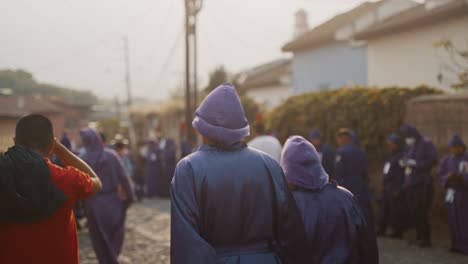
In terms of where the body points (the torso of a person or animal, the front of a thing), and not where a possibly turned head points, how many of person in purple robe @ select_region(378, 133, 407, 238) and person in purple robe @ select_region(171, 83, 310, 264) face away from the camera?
1

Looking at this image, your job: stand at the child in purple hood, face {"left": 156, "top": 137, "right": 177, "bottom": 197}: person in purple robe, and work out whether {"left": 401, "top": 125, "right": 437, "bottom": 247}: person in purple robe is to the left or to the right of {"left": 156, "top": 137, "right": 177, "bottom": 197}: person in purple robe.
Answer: right

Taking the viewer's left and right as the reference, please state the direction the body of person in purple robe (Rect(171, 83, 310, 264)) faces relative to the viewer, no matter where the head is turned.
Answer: facing away from the viewer

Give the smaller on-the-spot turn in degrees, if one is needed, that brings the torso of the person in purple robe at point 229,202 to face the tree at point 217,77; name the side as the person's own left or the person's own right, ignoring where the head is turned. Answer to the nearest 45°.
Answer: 0° — they already face it

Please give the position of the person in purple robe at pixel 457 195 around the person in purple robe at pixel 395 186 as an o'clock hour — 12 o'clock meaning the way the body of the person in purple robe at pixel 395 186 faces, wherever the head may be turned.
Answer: the person in purple robe at pixel 457 195 is roughly at 9 o'clock from the person in purple robe at pixel 395 186.

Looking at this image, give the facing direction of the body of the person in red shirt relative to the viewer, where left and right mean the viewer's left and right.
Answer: facing away from the viewer

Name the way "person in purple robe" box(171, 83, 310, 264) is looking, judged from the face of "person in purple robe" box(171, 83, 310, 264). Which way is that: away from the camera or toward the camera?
away from the camera

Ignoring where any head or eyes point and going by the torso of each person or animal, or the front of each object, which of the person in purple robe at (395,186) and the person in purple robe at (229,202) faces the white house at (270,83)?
the person in purple robe at (229,202)

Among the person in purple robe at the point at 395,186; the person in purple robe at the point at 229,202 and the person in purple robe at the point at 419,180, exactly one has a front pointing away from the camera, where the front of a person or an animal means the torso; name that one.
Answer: the person in purple robe at the point at 229,202
